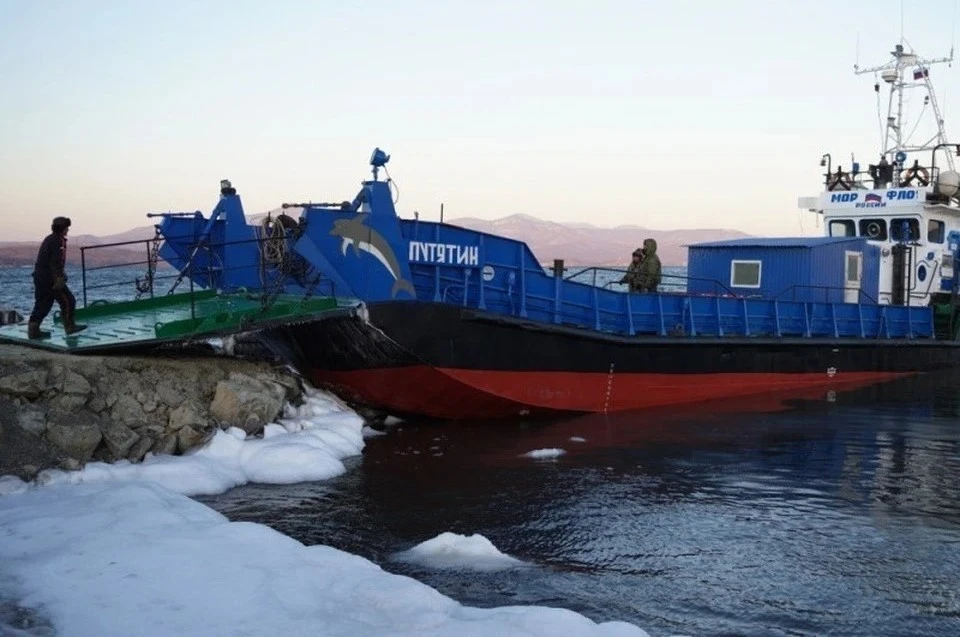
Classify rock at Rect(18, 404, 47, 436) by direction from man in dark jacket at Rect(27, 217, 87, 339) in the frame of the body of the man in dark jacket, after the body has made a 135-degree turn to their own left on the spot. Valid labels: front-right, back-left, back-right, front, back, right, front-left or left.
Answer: back-left

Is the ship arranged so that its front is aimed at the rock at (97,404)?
yes

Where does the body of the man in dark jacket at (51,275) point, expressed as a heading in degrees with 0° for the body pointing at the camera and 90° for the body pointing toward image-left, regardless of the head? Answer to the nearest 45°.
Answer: approximately 270°

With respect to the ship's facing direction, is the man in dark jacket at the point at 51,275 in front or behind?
in front

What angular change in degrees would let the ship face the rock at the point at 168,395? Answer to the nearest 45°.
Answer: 0° — it already faces it

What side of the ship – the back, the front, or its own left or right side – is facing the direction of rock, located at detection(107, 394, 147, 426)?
front

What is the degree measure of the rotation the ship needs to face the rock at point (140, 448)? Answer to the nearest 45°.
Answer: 0° — it already faces it

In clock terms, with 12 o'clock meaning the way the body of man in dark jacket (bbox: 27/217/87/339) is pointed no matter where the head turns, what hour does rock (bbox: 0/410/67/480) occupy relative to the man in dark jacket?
The rock is roughly at 3 o'clock from the man in dark jacket.

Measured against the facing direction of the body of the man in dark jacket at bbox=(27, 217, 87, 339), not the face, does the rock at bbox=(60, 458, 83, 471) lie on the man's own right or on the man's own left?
on the man's own right

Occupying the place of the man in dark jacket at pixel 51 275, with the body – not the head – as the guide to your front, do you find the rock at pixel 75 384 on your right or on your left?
on your right

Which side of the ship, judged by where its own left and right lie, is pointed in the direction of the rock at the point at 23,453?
front

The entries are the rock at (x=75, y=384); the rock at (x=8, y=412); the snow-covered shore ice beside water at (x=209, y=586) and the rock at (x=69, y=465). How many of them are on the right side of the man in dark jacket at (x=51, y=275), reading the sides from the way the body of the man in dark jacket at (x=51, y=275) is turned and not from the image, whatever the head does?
4

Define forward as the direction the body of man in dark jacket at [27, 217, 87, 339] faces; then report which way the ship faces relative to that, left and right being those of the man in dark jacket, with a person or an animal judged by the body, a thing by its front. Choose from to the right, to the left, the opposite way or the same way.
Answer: the opposite way

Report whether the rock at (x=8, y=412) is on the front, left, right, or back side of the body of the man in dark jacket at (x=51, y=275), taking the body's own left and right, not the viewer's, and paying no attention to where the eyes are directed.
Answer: right

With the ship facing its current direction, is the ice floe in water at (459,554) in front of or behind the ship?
in front

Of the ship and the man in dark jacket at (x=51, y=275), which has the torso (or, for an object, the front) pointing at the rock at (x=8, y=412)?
the ship
